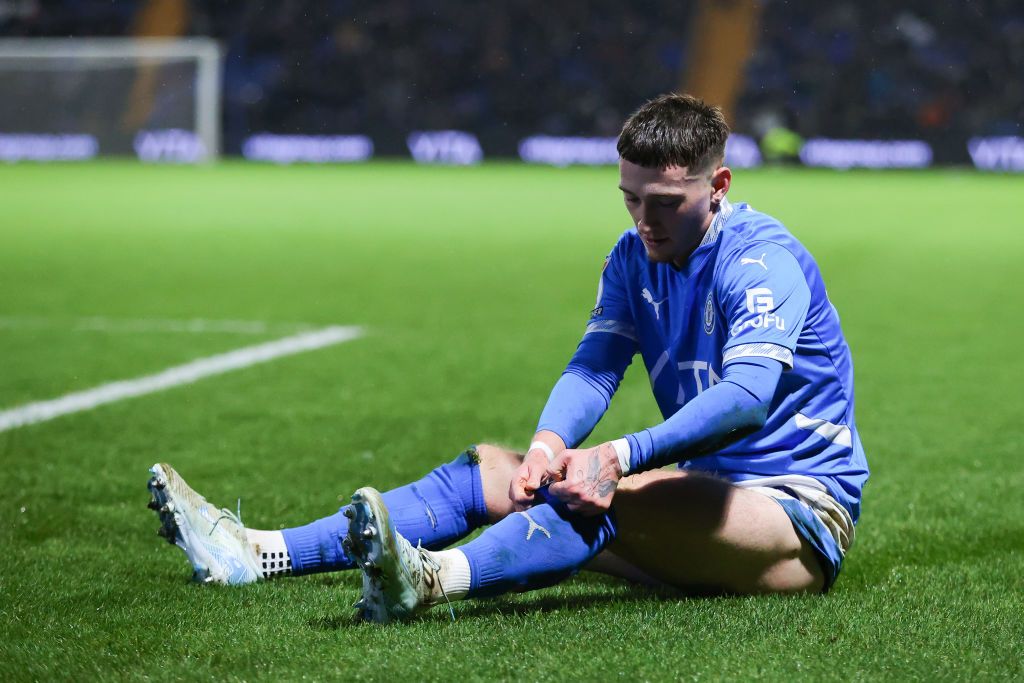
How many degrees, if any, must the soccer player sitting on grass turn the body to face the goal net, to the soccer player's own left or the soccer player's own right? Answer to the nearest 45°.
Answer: approximately 135° to the soccer player's own right

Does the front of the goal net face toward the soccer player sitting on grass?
yes

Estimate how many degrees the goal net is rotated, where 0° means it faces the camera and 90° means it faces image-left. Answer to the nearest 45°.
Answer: approximately 0°

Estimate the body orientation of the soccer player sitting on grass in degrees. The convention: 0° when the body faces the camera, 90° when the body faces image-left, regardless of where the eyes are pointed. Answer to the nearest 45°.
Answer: approximately 45°
